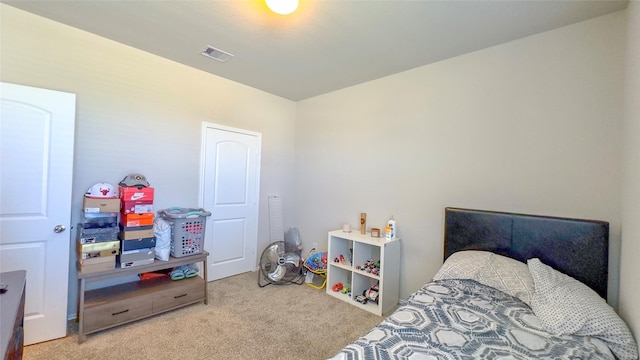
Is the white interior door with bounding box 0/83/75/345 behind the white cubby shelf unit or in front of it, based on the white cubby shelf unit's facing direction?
in front

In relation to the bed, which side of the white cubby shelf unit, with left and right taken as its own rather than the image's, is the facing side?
left

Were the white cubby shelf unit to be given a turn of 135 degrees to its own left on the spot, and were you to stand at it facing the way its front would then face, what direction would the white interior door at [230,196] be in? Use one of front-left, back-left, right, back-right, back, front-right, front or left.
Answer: back

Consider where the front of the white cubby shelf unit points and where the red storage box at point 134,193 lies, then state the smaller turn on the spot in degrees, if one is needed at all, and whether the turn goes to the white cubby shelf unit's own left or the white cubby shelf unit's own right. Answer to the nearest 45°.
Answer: approximately 45° to the white cubby shelf unit's own right

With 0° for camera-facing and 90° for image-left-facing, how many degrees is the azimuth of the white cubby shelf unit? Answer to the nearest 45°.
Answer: approximately 45°

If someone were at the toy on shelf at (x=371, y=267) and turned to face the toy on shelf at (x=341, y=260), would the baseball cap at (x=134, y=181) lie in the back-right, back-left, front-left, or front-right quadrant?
front-left

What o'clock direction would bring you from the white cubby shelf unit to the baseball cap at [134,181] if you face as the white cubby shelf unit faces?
The baseball cap is roughly at 1 o'clock from the white cubby shelf unit.

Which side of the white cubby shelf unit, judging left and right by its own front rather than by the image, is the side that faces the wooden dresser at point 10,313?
front
